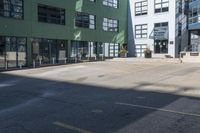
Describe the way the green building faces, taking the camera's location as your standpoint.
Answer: facing the viewer and to the right of the viewer
